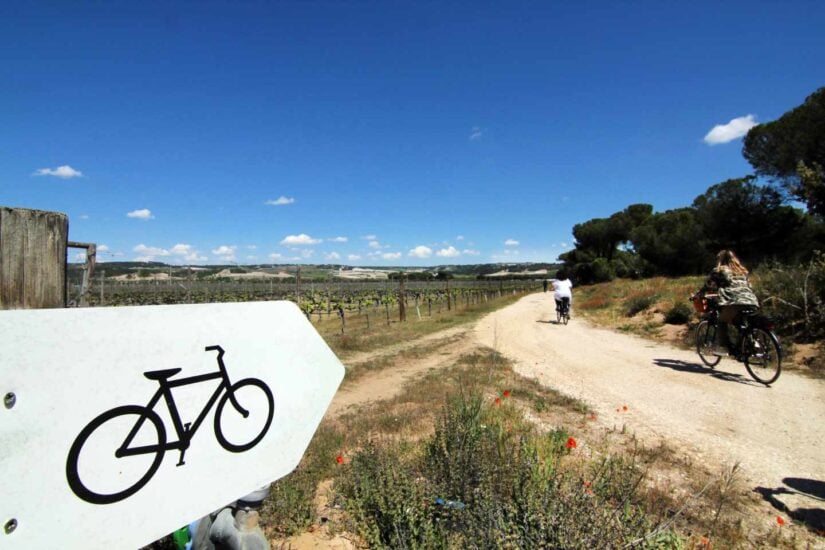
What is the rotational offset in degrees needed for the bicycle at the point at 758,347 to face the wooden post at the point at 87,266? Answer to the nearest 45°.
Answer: approximately 90° to its left

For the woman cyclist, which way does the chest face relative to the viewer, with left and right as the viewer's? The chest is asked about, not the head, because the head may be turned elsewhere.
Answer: facing away from the viewer and to the left of the viewer

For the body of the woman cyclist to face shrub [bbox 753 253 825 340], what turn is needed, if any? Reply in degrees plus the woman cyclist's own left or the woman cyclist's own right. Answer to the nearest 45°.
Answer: approximately 45° to the woman cyclist's own right

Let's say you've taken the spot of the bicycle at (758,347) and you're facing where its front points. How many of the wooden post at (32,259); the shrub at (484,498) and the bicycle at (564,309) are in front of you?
1

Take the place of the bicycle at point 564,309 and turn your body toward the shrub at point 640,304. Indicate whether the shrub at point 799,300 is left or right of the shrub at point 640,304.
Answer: right

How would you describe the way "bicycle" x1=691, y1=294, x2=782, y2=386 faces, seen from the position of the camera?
facing away from the viewer and to the left of the viewer

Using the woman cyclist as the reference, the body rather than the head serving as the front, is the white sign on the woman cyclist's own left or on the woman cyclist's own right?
on the woman cyclist's own left

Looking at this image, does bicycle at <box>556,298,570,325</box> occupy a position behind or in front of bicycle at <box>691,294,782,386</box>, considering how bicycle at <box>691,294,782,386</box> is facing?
in front

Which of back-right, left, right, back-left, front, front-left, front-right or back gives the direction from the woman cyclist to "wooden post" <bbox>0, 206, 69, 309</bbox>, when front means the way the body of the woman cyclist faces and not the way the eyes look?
back-left

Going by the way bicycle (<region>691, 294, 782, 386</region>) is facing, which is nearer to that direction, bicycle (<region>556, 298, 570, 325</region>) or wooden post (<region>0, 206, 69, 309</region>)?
the bicycle

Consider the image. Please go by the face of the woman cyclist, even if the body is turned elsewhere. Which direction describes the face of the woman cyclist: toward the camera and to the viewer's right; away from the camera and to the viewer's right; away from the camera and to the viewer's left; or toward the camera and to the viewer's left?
away from the camera and to the viewer's left

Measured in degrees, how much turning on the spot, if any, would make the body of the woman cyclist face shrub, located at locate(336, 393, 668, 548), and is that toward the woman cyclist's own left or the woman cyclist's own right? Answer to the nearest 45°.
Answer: approximately 135° to the woman cyclist's own left
